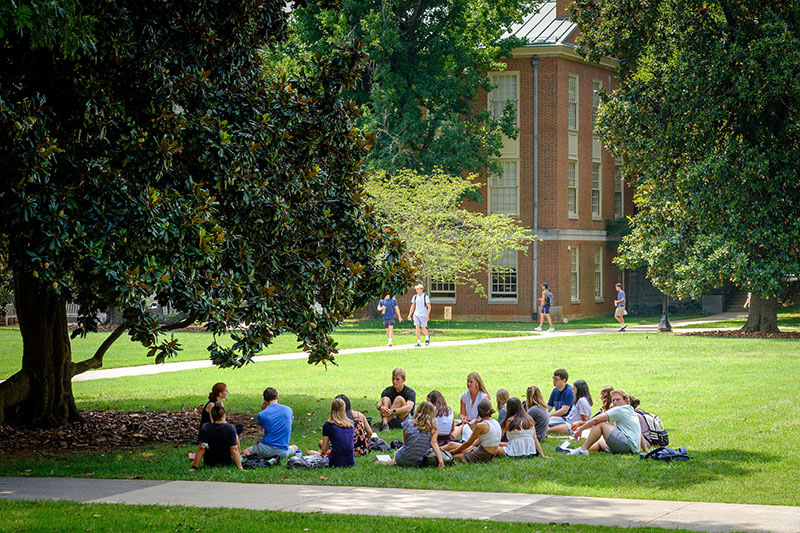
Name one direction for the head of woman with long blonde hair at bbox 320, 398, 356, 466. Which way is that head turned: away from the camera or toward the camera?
away from the camera

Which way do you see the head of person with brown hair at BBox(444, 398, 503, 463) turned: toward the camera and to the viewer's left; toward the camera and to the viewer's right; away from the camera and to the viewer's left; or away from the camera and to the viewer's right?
away from the camera and to the viewer's left

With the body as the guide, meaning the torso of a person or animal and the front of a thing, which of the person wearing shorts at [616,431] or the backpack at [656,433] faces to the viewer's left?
the person wearing shorts

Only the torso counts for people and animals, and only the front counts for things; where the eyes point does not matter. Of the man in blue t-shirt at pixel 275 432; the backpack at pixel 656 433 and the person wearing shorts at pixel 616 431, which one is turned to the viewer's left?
the person wearing shorts

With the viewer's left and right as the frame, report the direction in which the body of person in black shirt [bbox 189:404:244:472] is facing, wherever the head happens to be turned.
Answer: facing away from the viewer

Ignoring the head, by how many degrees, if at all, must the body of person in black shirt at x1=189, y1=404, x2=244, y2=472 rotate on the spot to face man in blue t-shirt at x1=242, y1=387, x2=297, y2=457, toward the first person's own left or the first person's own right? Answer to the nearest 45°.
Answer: approximately 45° to the first person's own right

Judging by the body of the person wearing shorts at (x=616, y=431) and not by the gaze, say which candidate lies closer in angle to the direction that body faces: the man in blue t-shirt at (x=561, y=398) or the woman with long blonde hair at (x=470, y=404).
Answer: the woman with long blonde hair

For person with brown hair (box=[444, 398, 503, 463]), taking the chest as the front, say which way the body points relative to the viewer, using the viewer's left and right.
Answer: facing away from the viewer and to the left of the viewer

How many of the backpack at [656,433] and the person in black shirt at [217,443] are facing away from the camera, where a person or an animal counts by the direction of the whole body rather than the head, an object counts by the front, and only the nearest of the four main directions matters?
1

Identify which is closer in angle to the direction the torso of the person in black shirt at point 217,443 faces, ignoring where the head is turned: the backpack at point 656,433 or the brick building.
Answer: the brick building

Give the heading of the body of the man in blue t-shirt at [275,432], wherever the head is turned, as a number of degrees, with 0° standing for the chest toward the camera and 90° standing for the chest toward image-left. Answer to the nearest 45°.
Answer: approximately 180°

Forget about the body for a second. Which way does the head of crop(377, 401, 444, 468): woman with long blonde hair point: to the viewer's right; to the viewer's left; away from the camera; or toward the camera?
away from the camera
